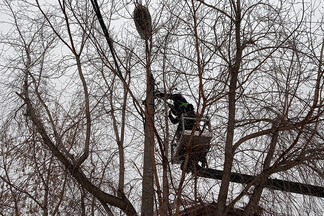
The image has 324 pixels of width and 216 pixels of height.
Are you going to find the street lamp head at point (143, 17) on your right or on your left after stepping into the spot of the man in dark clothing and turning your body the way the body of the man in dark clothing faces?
on your left

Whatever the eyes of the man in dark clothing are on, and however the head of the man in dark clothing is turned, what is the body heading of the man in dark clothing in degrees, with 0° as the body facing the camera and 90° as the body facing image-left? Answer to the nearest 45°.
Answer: approximately 90°
